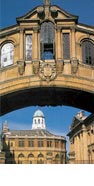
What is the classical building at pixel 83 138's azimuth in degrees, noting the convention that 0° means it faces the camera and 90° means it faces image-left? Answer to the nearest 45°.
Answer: approximately 45°
